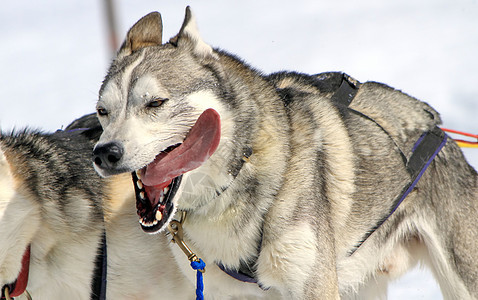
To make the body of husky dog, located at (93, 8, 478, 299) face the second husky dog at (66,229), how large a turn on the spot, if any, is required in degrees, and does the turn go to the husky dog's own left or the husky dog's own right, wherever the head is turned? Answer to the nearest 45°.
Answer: approximately 45° to the husky dog's own right

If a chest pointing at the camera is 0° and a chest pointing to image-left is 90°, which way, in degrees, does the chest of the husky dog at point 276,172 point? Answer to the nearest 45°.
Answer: approximately 45°
